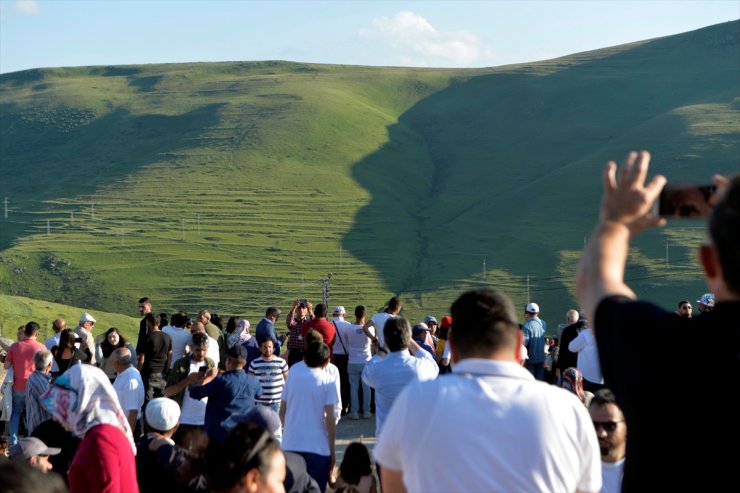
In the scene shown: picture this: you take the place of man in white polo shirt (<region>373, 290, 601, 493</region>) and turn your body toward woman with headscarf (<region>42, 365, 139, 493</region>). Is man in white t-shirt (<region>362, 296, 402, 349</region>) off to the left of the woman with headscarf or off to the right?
right

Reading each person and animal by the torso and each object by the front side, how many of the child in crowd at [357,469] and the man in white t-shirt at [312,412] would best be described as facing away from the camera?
2

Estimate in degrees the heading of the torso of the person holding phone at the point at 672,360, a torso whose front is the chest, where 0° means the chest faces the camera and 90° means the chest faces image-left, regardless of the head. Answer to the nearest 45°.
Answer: approximately 180°

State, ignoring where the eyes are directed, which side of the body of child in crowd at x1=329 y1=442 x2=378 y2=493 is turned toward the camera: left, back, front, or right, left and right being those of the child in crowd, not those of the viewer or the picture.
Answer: back

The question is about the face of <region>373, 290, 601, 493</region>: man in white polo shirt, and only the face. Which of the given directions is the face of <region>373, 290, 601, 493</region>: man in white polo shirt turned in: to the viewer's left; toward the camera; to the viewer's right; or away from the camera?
away from the camera

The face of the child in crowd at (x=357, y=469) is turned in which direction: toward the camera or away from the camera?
away from the camera

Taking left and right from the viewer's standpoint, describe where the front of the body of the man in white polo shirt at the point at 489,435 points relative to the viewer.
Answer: facing away from the viewer

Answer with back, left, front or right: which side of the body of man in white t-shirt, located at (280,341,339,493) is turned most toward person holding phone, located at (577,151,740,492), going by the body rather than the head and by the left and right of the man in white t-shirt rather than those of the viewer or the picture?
back

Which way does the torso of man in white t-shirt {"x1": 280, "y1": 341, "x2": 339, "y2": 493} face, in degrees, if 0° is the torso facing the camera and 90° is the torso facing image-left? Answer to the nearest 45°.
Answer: approximately 180°

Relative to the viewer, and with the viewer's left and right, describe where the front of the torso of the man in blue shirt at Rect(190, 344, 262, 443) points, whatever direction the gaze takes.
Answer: facing away from the viewer and to the left of the viewer
